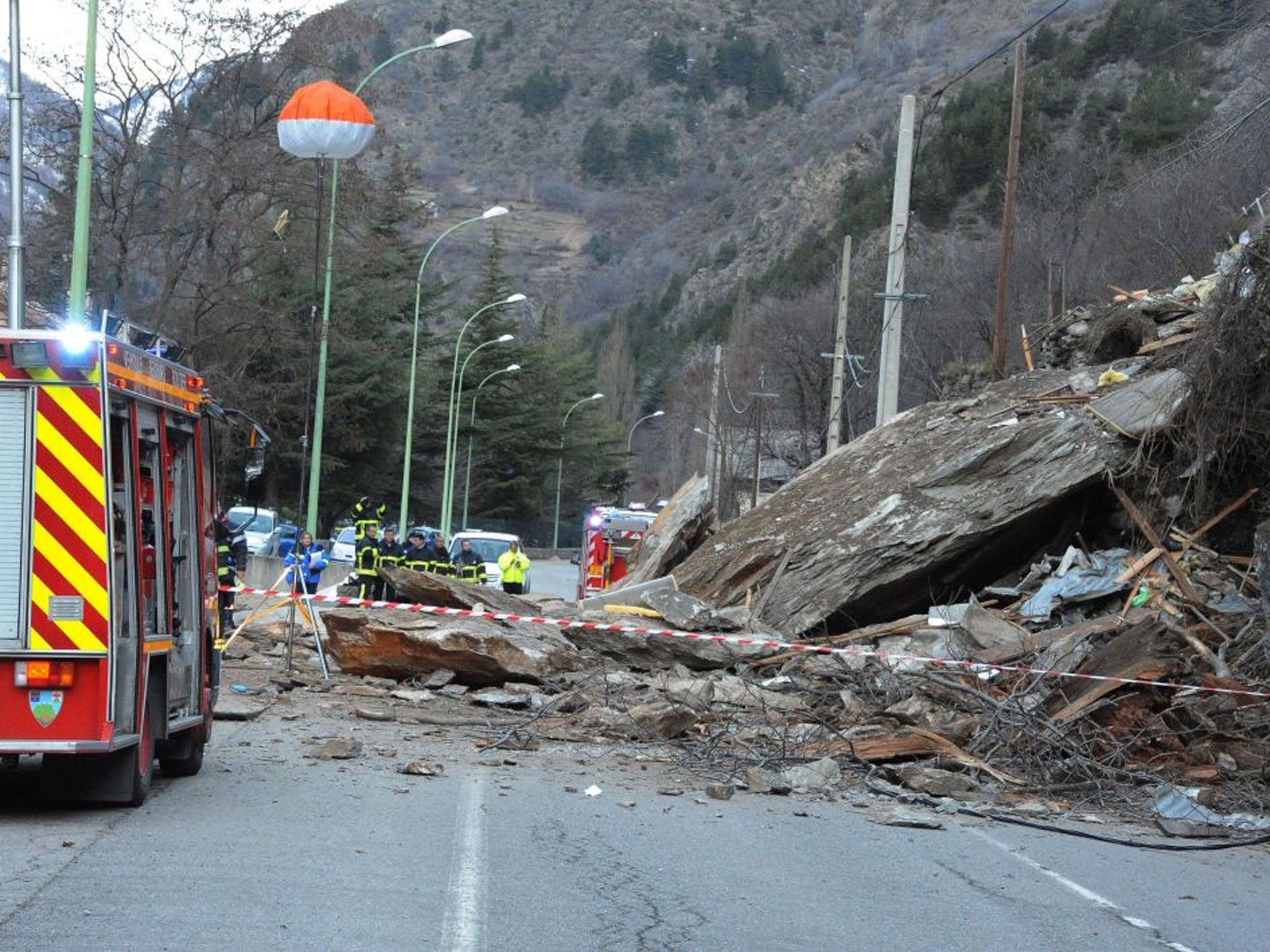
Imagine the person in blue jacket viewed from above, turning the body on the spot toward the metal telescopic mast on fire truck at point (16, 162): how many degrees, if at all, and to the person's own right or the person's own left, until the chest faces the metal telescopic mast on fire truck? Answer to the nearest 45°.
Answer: approximately 45° to the person's own right

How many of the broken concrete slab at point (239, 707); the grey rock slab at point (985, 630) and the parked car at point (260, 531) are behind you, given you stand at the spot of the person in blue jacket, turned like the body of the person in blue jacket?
1

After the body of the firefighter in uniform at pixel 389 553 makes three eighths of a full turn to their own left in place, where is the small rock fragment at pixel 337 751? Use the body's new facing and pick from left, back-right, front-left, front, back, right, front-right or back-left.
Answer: back-right

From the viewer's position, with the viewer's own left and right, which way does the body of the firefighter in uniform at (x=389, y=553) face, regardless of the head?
facing the viewer

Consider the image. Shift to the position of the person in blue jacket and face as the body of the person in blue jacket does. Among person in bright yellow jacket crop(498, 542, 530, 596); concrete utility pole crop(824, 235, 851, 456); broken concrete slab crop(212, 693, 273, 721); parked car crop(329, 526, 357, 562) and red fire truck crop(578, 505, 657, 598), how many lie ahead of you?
1

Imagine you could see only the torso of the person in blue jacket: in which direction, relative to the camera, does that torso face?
toward the camera

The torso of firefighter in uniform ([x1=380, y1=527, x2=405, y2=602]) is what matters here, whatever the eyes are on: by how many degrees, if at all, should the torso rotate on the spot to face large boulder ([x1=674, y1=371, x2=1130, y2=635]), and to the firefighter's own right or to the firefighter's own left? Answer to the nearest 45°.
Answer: approximately 45° to the firefighter's own left

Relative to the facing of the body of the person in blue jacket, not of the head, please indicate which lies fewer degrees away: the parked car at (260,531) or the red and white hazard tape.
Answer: the red and white hazard tape

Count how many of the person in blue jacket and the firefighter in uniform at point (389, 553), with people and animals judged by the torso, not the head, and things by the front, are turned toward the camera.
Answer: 2
